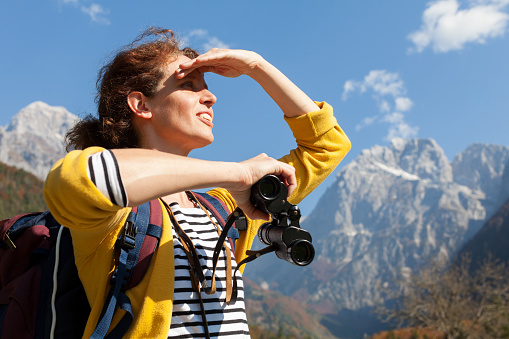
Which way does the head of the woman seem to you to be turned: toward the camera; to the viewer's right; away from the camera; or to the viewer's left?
to the viewer's right

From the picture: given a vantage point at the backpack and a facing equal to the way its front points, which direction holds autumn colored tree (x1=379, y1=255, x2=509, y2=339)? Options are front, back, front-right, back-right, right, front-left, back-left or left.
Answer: right

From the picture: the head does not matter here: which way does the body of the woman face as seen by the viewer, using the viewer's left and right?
facing the viewer and to the right of the viewer

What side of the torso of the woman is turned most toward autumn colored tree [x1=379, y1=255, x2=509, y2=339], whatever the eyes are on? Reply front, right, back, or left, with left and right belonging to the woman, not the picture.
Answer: left

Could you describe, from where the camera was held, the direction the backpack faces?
facing away from the viewer and to the left of the viewer
